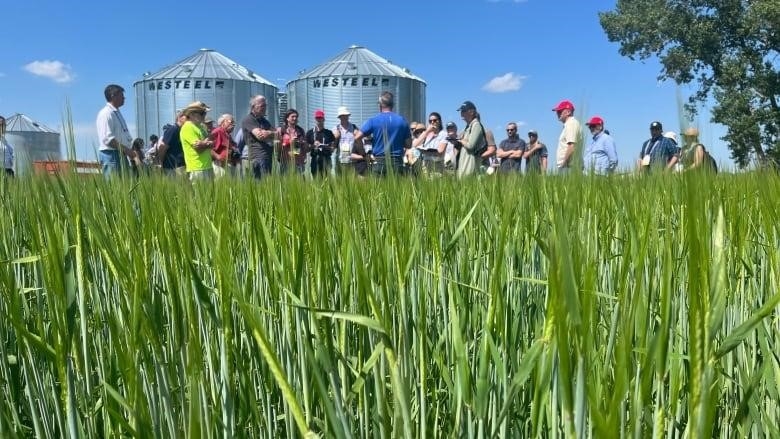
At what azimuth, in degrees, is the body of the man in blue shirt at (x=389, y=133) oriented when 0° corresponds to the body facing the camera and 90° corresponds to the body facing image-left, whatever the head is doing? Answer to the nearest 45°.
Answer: approximately 180°

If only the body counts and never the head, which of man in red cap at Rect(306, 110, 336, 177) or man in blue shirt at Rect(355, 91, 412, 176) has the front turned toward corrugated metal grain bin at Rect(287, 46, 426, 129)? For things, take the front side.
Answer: the man in blue shirt

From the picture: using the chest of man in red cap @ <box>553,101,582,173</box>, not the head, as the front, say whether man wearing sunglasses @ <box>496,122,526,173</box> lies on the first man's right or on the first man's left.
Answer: on the first man's right

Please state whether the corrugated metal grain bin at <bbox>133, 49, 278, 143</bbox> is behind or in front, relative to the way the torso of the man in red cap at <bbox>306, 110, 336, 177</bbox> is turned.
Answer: behind

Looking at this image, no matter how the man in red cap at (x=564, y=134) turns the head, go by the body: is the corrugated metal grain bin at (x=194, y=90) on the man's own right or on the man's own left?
on the man's own right

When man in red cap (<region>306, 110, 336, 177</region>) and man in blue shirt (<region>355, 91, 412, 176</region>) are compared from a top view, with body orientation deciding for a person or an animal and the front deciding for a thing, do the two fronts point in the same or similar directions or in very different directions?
very different directions

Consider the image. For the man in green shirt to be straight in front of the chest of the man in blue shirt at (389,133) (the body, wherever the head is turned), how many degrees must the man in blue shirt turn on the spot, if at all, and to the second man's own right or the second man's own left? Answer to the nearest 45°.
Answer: approximately 135° to the second man's own left

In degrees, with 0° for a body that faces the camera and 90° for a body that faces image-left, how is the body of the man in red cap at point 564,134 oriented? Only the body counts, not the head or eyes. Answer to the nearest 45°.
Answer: approximately 90°

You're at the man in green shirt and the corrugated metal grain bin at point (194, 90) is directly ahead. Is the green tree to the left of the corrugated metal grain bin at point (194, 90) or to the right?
right

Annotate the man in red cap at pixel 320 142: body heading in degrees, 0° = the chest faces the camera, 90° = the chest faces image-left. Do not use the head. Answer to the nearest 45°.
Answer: approximately 0°
